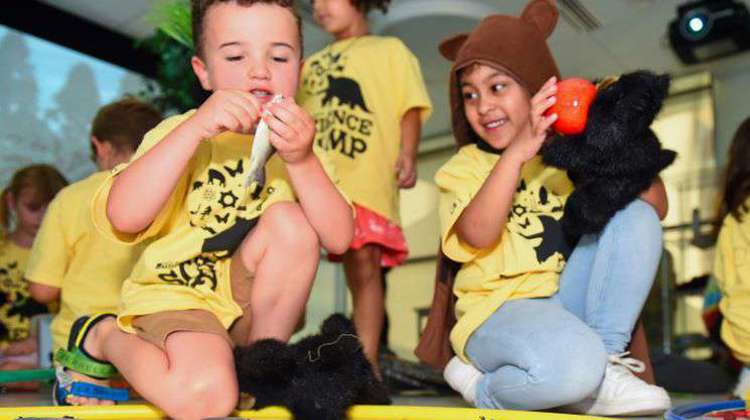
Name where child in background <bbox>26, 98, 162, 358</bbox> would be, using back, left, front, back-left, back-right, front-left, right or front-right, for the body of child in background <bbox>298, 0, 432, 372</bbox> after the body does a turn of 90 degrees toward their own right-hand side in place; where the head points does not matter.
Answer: front-left

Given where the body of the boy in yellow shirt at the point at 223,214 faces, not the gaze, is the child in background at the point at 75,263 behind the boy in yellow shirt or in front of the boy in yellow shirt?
behind

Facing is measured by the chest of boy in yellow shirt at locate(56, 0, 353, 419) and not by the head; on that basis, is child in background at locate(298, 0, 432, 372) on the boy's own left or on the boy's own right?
on the boy's own left

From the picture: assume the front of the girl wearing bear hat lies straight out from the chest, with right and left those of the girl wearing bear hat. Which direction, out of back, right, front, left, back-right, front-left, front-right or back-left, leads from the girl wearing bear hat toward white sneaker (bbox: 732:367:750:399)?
left

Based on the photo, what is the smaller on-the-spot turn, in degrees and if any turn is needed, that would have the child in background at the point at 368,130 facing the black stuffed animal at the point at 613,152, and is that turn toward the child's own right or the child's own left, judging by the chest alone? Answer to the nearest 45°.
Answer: approximately 90° to the child's own left

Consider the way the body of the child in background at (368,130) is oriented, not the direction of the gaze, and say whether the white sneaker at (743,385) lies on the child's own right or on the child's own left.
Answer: on the child's own left
